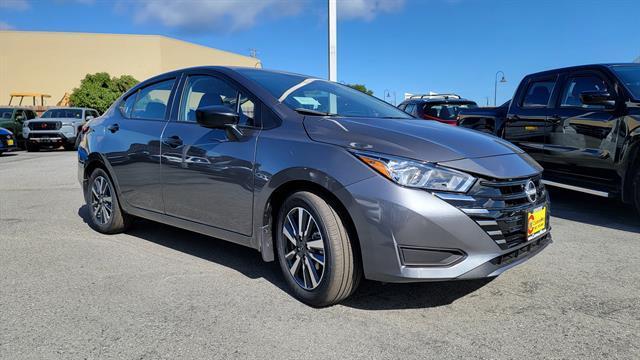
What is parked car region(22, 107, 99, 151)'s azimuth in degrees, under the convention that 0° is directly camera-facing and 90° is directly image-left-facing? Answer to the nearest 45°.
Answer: approximately 45°

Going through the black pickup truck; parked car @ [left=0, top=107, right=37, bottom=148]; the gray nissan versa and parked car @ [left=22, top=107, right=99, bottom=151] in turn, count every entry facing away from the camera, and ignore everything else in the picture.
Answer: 0

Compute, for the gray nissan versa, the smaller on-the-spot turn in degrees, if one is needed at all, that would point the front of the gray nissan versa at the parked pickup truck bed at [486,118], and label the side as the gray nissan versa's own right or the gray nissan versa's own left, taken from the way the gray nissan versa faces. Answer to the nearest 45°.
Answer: approximately 90° to the gray nissan versa's own left

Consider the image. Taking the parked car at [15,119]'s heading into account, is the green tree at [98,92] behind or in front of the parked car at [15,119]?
behind

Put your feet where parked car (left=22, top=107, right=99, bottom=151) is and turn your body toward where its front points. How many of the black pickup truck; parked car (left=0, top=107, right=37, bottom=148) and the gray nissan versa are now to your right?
1

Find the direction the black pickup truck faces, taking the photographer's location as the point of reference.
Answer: facing the viewer and to the right of the viewer

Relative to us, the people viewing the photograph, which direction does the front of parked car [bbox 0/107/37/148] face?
facing the viewer and to the left of the viewer

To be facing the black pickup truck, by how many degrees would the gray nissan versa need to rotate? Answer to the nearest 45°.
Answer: approximately 90° to its left

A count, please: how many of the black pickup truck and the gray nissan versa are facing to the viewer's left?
0

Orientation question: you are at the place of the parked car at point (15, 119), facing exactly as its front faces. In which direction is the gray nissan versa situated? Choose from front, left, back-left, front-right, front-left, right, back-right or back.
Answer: front-left
